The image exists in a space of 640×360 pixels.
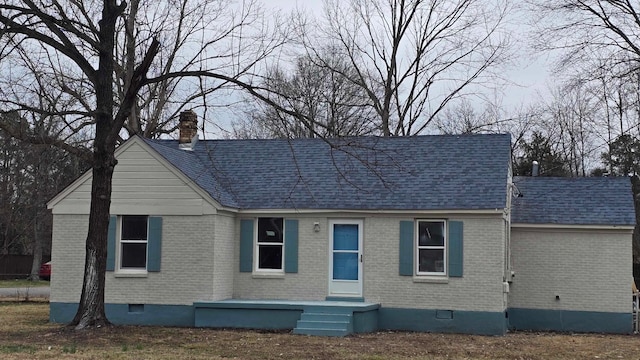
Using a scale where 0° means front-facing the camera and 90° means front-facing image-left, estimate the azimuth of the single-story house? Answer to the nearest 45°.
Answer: approximately 0°

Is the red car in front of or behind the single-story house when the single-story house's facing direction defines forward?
behind
